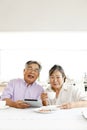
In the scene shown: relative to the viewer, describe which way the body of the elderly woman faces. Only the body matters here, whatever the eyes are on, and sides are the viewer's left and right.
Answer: facing the viewer and to the left of the viewer
